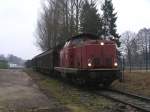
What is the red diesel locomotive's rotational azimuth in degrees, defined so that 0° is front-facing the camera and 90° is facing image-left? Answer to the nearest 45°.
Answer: approximately 315°
